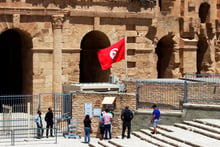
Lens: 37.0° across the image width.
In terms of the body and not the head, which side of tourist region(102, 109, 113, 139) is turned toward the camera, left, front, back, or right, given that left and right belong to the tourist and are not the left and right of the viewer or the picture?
back

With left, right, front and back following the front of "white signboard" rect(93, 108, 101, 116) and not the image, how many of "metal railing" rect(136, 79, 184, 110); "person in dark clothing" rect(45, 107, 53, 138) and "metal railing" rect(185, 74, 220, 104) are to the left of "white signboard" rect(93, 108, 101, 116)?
2

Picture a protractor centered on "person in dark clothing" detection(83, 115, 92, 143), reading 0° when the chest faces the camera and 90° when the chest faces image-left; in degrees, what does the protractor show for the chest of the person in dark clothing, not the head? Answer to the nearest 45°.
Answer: approximately 180°

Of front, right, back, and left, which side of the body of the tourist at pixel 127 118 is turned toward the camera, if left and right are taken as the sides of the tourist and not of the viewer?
back

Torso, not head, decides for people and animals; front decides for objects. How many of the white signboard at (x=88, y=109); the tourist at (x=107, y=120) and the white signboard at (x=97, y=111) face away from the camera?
1

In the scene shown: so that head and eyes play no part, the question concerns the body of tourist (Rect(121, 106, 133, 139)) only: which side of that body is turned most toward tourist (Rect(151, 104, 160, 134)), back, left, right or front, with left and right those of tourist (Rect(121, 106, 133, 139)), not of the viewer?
right
